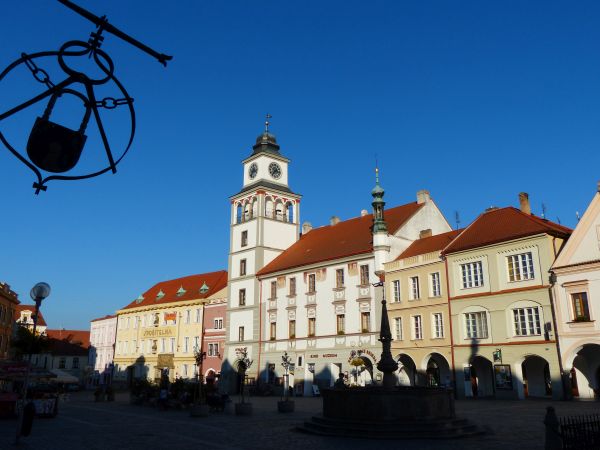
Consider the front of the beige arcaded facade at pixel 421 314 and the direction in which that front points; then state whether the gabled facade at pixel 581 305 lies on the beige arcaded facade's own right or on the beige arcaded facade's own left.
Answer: on the beige arcaded facade's own left

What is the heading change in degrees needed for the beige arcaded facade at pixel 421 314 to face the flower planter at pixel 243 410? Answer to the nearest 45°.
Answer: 0° — it already faces it

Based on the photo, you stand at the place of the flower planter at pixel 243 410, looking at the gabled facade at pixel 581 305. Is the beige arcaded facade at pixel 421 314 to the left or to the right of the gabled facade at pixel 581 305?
left

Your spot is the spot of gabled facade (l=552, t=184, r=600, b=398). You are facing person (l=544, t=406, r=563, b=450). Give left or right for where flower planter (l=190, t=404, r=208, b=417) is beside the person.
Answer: right

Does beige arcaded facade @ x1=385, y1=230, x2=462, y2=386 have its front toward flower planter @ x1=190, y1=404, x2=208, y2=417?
yes

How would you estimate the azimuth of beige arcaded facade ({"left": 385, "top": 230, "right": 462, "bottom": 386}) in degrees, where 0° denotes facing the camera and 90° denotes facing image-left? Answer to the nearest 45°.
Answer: approximately 45°

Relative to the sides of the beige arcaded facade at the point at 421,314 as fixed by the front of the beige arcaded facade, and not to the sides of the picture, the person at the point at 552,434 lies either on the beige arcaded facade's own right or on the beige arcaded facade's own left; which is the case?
on the beige arcaded facade's own left

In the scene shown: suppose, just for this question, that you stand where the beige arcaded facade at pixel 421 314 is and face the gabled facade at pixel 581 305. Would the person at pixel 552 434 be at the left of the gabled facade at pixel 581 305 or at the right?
right

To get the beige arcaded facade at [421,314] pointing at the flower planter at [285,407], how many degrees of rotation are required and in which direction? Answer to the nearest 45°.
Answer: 0° — it already faces it

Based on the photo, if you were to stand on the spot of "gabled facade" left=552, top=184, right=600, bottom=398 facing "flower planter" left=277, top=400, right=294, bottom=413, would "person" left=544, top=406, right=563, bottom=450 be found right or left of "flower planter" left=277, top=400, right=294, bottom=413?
left

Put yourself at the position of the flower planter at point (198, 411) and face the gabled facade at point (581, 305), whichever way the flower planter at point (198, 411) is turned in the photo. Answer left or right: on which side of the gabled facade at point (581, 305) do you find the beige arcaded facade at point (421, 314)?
left
